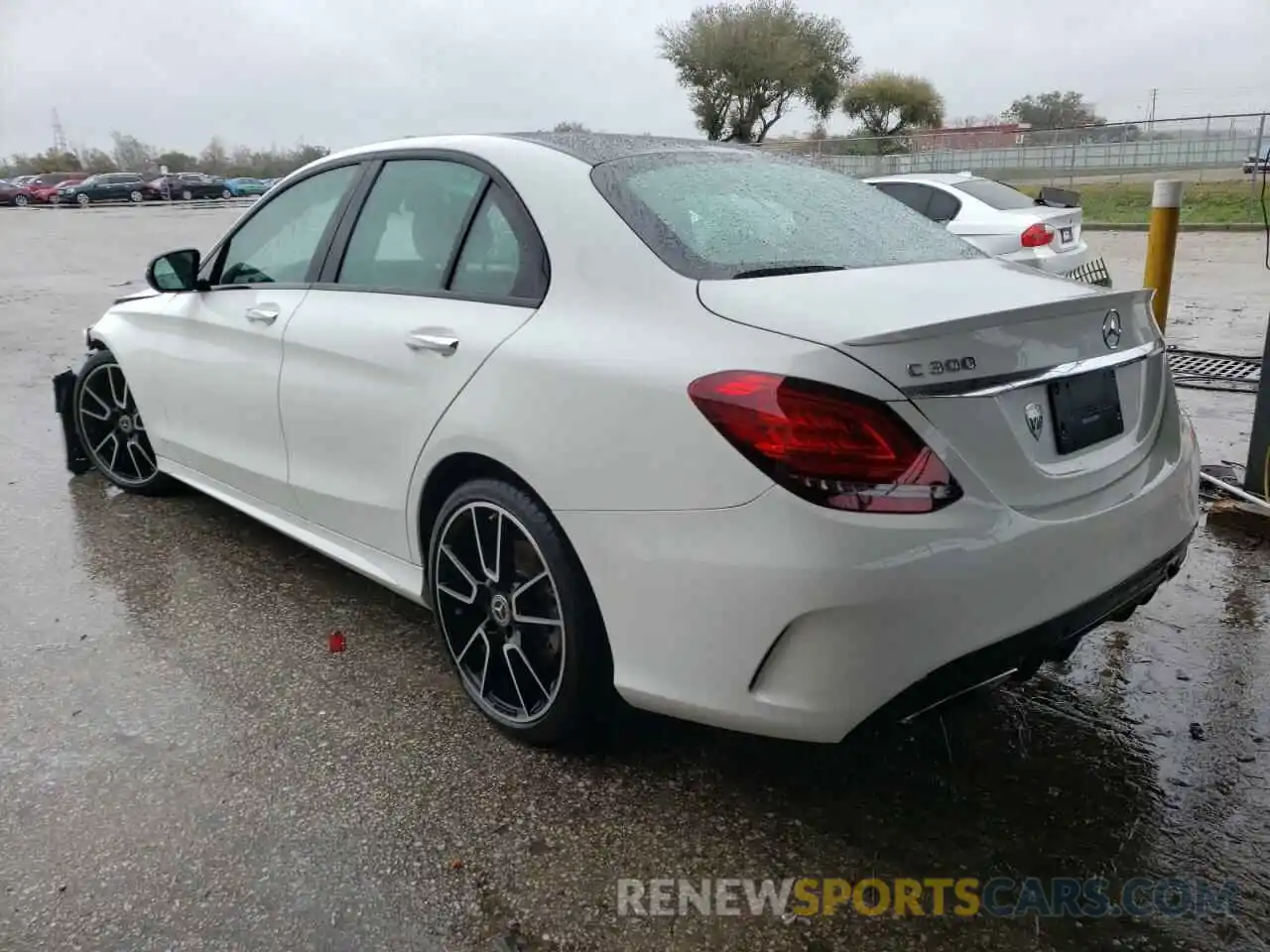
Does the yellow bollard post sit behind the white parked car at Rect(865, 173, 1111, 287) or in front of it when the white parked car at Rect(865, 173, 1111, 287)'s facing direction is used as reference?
behind

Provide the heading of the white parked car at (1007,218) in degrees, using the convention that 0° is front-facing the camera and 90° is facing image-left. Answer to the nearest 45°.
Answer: approximately 135°

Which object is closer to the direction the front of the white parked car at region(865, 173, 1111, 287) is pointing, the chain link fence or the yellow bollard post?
the chain link fence

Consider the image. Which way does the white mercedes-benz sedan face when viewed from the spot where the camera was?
facing away from the viewer and to the left of the viewer

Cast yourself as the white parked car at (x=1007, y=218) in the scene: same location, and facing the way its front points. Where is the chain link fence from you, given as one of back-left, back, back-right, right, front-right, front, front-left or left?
front-right

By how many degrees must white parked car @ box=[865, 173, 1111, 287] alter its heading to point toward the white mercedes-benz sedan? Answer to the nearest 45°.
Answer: approximately 135° to its left

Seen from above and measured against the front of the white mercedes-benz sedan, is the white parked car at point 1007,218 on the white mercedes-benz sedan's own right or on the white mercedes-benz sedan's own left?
on the white mercedes-benz sedan's own right

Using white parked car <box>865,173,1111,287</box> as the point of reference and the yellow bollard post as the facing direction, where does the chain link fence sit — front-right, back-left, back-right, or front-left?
back-left

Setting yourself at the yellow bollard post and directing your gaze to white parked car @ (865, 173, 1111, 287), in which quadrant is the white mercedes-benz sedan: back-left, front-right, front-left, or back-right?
back-left

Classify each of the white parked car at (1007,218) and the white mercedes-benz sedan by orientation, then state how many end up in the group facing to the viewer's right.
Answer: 0
